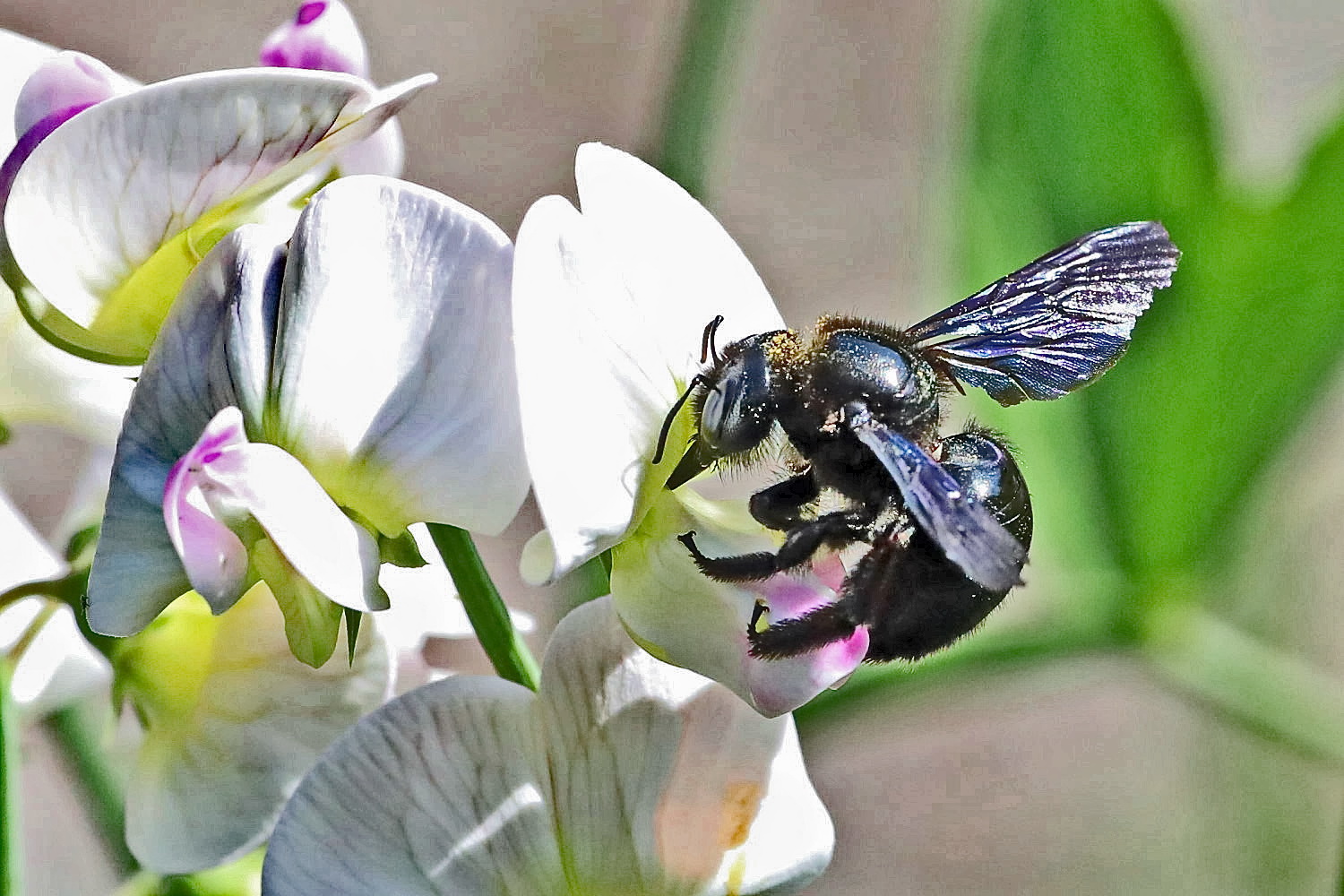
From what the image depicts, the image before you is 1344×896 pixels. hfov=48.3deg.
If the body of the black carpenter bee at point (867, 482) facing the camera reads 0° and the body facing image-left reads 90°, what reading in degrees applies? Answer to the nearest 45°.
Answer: approximately 90°

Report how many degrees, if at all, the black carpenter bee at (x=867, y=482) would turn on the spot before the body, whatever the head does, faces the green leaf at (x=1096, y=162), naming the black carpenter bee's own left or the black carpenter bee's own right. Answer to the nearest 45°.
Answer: approximately 90° to the black carpenter bee's own right
